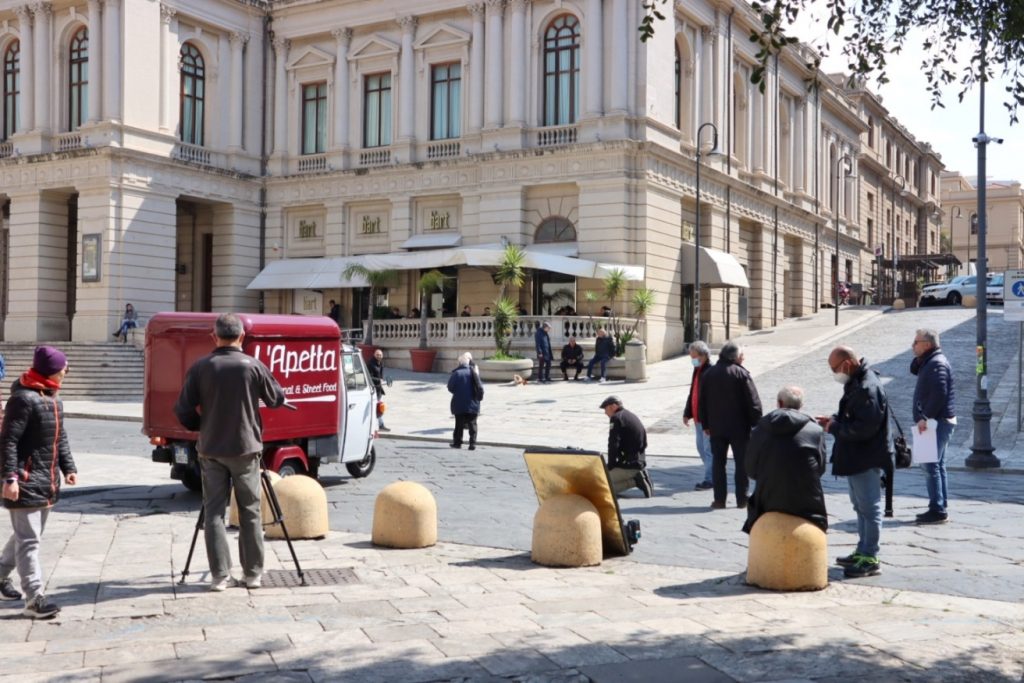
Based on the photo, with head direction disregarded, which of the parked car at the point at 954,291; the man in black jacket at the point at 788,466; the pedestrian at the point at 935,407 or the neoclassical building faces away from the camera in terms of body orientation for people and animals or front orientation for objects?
the man in black jacket

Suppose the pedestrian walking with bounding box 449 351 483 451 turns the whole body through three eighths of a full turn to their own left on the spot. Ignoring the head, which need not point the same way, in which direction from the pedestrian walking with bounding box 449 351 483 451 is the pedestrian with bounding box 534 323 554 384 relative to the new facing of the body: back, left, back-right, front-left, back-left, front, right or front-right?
back-right

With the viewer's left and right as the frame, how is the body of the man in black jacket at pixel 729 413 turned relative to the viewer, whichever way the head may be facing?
facing away from the viewer

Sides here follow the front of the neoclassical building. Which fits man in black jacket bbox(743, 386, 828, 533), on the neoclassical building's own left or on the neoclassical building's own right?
on the neoclassical building's own left

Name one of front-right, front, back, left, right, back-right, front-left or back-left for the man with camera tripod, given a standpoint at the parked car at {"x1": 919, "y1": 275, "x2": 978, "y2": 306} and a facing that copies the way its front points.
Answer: front-left

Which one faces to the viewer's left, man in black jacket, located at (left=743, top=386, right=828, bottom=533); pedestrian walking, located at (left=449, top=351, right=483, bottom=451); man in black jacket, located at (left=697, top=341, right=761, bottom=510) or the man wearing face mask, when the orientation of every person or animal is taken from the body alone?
the man wearing face mask

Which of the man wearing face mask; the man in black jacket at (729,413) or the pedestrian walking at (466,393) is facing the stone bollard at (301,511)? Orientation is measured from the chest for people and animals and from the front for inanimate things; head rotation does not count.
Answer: the man wearing face mask

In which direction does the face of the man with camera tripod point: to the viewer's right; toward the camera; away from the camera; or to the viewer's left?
away from the camera

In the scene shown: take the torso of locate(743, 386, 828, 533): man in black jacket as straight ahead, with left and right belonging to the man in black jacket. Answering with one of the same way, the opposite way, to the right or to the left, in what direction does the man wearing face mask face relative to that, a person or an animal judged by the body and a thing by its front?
to the left

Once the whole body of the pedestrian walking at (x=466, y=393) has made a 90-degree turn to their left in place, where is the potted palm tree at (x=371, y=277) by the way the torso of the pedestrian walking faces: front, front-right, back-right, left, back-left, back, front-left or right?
right

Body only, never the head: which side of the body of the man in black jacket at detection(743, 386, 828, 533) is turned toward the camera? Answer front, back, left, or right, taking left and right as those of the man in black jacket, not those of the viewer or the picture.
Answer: back

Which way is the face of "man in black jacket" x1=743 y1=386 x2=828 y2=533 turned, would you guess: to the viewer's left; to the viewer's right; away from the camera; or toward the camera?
away from the camera

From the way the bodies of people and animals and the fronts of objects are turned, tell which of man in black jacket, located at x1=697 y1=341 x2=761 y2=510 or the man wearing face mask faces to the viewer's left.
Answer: the man wearing face mask

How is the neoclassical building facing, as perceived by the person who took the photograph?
facing the viewer and to the left of the viewer

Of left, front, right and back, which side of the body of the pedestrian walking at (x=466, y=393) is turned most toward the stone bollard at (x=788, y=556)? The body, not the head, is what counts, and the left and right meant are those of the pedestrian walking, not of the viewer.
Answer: back

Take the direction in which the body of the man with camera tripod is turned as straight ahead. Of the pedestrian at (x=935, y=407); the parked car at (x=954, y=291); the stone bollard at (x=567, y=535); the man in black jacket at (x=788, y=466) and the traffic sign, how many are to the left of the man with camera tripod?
0

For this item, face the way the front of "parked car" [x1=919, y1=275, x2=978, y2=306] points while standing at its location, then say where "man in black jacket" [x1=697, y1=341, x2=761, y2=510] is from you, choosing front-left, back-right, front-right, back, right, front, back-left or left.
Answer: front-left

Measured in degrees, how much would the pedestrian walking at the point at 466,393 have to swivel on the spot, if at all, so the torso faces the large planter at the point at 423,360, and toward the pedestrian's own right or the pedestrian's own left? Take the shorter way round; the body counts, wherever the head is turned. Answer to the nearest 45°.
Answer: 0° — they already face it

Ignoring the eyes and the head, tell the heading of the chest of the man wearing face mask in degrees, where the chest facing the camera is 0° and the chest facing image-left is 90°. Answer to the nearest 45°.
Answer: approximately 90°

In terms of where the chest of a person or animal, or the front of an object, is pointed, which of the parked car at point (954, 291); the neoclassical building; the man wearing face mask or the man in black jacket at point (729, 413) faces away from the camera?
the man in black jacket
